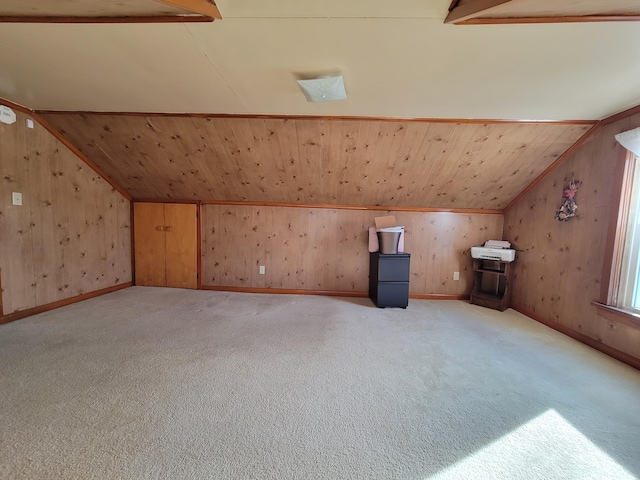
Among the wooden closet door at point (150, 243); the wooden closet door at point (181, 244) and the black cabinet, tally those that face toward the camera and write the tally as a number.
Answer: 3

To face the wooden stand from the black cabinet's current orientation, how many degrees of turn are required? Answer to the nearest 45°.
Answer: approximately 135° to its left

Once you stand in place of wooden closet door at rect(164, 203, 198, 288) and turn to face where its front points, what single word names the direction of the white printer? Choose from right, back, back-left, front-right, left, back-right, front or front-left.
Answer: front-left

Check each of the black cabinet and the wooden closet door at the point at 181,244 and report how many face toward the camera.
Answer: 2

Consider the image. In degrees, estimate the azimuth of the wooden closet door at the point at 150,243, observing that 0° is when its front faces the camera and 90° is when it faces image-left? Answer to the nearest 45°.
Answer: approximately 0°

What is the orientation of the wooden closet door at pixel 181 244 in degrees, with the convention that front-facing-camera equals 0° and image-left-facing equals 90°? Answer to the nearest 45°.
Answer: approximately 0°

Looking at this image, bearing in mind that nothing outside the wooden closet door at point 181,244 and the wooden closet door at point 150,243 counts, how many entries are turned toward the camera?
2

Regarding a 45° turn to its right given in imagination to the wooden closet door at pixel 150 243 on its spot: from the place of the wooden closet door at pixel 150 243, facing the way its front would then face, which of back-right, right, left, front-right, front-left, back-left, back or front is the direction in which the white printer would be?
left

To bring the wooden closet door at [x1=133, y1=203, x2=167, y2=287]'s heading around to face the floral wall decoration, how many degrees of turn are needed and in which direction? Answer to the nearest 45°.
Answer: approximately 45° to its left

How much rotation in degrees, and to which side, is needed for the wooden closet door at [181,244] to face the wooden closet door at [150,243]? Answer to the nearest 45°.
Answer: approximately 135° to its right

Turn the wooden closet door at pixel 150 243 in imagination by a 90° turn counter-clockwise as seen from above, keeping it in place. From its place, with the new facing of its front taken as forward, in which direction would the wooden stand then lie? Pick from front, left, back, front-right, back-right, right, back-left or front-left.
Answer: front-right

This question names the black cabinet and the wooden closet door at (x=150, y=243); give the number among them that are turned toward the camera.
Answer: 2

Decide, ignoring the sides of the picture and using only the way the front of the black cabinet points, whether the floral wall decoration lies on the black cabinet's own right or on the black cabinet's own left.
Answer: on the black cabinet's own left
